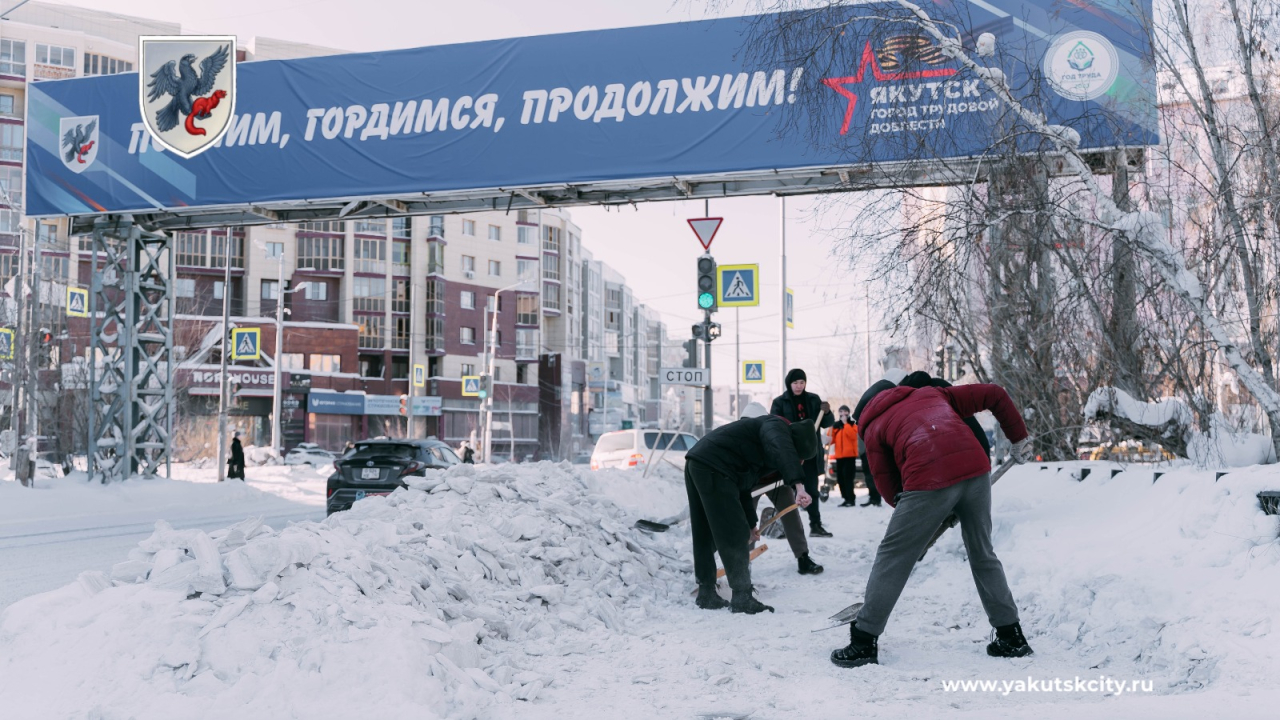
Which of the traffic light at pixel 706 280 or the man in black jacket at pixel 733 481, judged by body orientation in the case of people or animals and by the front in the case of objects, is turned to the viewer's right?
the man in black jacket

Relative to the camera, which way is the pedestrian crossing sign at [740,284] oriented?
toward the camera

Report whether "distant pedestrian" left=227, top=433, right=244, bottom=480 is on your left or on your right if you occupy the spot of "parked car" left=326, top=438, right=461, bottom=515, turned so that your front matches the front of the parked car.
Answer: on your left

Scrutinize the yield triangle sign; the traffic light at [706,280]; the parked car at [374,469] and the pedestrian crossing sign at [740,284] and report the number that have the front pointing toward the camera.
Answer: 3

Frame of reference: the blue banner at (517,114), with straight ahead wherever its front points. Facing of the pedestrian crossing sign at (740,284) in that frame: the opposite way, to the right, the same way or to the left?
the same way

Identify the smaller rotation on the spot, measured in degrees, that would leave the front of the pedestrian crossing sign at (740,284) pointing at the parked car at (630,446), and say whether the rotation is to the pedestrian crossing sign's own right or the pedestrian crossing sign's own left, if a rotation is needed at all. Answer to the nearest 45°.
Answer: approximately 135° to the pedestrian crossing sign's own right

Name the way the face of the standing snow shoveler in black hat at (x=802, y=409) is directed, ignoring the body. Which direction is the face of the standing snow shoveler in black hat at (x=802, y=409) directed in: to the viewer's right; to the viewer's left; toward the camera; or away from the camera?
toward the camera

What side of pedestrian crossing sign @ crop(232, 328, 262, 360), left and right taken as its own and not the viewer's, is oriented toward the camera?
front

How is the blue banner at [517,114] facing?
toward the camera

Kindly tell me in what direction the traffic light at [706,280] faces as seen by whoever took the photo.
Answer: facing the viewer

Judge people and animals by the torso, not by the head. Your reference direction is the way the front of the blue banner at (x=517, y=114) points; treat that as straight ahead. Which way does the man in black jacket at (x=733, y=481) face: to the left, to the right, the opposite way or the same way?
to the left

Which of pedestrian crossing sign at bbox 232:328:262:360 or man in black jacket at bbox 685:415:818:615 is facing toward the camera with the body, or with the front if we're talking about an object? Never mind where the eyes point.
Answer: the pedestrian crossing sign

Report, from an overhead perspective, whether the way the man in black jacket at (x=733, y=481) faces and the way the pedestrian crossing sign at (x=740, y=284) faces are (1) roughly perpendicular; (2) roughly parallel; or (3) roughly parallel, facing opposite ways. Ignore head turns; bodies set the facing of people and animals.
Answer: roughly perpendicular

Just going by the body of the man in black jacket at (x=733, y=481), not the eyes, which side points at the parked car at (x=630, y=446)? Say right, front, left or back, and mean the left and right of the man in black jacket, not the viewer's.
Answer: left
